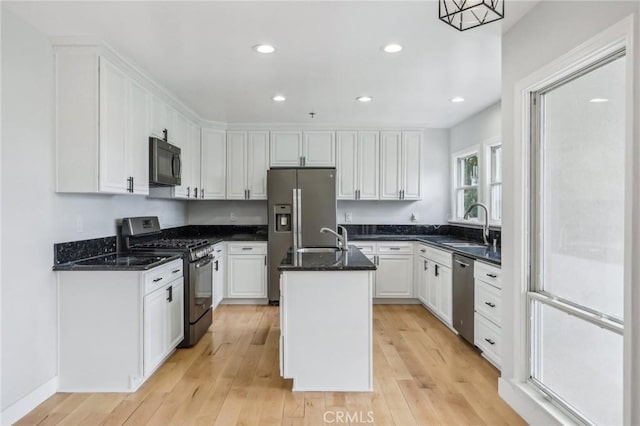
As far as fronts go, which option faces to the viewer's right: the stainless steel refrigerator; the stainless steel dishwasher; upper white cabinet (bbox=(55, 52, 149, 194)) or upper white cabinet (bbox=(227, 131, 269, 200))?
upper white cabinet (bbox=(55, 52, 149, 194))

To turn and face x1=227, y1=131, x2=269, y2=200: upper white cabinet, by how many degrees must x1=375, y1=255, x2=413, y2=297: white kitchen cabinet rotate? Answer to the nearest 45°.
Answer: approximately 90° to its right

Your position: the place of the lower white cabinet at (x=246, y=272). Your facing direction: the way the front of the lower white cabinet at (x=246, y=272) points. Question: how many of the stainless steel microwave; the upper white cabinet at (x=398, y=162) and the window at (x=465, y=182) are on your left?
2

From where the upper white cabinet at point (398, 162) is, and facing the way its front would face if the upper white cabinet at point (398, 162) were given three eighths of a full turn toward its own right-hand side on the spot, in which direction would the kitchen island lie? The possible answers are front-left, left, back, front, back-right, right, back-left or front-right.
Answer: back-left

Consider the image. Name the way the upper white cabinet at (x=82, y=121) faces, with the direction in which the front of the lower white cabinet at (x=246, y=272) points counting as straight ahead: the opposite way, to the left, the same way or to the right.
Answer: to the left

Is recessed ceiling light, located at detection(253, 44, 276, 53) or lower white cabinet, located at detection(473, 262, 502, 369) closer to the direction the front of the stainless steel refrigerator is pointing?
the recessed ceiling light

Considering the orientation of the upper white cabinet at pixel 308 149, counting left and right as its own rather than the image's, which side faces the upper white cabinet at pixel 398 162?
left

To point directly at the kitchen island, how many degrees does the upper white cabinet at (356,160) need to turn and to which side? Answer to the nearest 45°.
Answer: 0° — it already faces it

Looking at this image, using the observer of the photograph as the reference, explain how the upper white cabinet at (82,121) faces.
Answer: facing to the right of the viewer

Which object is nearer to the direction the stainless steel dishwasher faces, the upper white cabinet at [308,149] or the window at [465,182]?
the upper white cabinet
